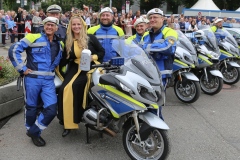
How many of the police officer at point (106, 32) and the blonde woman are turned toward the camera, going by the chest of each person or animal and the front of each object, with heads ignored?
2

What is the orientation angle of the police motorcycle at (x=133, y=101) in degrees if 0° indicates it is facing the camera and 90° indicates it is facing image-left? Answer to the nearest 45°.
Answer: approximately 315°

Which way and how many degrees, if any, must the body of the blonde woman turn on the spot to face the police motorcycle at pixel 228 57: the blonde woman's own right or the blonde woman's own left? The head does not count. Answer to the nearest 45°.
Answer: approximately 135° to the blonde woman's own left

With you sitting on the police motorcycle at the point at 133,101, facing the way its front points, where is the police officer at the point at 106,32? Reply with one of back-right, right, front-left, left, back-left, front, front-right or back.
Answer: back-left

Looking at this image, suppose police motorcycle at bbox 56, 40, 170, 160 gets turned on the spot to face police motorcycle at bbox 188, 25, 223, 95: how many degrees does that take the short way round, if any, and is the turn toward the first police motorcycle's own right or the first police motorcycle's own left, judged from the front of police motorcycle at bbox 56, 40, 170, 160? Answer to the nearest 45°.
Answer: approximately 90° to the first police motorcycle's own left

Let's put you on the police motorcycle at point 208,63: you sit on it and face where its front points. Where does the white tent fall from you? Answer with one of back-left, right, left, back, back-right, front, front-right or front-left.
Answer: back-left

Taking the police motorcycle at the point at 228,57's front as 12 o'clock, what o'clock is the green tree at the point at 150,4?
The green tree is roughly at 7 o'clock from the police motorcycle.

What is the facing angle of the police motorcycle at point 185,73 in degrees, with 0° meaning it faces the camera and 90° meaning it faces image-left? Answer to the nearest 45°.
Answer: approximately 315°
